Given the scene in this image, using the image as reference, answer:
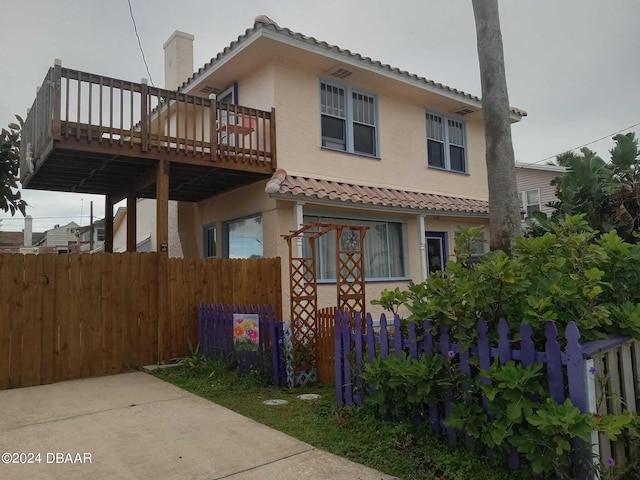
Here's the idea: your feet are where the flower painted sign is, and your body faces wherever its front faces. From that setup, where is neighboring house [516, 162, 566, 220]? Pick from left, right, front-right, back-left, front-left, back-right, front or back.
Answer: back-left

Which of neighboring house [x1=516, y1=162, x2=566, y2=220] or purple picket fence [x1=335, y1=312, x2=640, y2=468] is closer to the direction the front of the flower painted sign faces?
the purple picket fence

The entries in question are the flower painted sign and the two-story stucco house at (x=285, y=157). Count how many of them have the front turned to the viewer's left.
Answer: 0

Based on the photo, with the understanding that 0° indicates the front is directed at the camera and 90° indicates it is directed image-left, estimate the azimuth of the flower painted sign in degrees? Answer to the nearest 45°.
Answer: approximately 0°

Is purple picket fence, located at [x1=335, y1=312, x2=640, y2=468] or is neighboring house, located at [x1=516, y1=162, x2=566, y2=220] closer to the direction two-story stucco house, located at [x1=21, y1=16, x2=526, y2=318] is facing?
the purple picket fence

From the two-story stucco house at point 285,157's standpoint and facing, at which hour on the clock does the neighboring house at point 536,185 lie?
The neighboring house is roughly at 9 o'clock from the two-story stucco house.

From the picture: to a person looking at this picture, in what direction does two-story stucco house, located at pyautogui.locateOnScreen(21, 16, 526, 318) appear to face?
facing the viewer and to the right of the viewer
